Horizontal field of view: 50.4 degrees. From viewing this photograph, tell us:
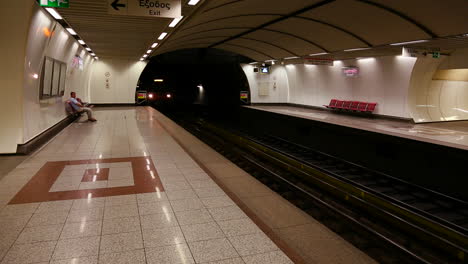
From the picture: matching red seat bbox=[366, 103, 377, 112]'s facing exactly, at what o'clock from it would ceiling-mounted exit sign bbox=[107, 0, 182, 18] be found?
The ceiling-mounted exit sign is roughly at 11 o'clock from the red seat.

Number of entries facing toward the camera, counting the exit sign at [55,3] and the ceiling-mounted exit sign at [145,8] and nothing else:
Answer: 2

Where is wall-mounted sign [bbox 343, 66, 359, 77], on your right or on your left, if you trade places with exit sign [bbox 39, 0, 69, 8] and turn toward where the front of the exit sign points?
on your left

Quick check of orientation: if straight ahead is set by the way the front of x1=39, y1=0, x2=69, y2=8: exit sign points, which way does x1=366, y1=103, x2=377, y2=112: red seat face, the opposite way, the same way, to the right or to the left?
to the right

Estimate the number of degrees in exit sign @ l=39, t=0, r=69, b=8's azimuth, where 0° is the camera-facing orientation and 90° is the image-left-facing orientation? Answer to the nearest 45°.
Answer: approximately 0°
